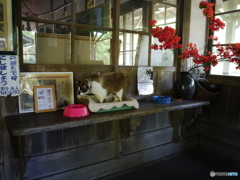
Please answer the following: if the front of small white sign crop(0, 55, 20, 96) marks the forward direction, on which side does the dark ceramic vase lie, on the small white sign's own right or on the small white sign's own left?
on the small white sign's own left

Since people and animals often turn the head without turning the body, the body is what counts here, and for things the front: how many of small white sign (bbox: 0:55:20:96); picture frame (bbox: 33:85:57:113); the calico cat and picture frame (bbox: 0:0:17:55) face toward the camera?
3

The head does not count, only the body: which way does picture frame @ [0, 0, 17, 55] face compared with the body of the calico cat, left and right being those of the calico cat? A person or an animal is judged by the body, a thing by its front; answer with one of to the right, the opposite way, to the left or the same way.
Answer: to the left

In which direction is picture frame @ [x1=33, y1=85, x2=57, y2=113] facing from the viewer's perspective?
toward the camera

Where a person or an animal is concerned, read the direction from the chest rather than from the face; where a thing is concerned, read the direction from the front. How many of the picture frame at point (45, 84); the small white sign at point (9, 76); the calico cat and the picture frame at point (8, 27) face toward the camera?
3

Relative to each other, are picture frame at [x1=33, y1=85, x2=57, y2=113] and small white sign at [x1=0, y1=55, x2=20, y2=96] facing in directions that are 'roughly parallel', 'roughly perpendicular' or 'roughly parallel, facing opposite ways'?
roughly parallel

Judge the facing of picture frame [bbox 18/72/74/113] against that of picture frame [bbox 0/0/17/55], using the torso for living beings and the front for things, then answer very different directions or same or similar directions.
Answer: same or similar directions

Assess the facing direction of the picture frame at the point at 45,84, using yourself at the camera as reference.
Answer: facing the viewer

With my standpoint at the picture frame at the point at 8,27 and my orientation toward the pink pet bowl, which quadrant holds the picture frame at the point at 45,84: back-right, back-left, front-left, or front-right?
front-left

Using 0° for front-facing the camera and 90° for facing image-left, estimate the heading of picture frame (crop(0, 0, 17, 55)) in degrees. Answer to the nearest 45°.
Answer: approximately 0°

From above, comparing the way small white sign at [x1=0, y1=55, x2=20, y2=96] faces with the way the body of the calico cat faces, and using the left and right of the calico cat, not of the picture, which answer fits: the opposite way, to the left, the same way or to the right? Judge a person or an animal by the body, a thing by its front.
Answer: to the left

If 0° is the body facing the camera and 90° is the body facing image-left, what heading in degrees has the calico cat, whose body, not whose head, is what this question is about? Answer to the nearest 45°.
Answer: approximately 90°
